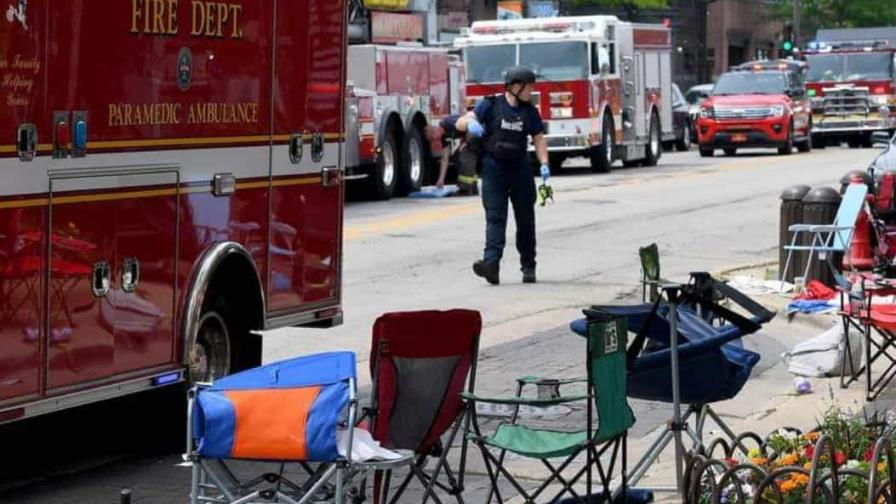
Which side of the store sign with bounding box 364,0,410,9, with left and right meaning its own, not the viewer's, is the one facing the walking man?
front

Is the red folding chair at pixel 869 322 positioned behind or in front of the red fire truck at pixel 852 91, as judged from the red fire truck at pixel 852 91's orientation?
in front

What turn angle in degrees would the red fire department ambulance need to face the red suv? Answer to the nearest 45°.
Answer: approximately 135° to its right

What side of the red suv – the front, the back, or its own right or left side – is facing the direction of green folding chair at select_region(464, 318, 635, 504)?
front

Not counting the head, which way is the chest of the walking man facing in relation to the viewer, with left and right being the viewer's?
facing the viewer and to the right of the viewer

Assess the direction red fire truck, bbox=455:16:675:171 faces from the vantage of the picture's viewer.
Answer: facing the viewer and to the left of the viewer

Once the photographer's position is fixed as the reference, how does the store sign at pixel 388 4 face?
facing the viewer

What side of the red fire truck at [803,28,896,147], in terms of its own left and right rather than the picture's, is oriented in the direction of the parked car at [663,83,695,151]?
right

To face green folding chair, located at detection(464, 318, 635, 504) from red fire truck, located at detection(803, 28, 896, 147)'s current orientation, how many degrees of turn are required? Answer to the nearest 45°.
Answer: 0° — it already faces it

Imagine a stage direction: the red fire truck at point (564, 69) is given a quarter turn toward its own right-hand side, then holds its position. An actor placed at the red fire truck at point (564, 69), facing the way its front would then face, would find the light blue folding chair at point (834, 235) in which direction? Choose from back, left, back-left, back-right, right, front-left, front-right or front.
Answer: back-left
